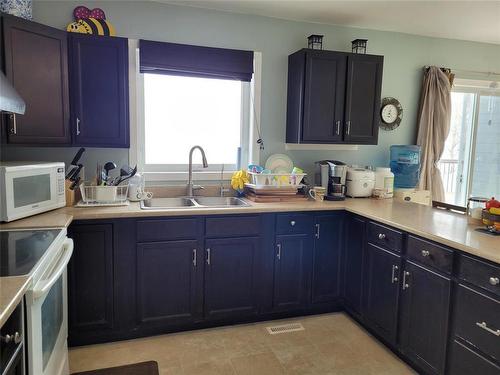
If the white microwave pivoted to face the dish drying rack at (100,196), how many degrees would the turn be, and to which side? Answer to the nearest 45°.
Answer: approximately 90° to its left

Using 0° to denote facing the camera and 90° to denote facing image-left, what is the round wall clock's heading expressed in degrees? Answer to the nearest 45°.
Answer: approximately 0°

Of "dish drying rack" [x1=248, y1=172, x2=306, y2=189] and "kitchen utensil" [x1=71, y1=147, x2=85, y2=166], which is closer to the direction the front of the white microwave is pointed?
the dish drying rack

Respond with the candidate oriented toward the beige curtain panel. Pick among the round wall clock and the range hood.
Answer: the range hood

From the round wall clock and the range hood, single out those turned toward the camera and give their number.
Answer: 1

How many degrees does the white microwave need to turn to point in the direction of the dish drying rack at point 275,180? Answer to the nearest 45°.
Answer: approximately 45° to its left

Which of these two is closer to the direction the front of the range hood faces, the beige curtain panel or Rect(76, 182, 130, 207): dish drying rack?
the beige curtain panel

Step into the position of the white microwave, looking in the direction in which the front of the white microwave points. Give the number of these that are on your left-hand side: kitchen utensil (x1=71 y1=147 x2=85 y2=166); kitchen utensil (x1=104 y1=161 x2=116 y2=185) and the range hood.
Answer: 2

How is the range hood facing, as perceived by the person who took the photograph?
facing to the right of the viewer

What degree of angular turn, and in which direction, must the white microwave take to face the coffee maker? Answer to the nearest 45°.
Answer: approximately 45° to its left
